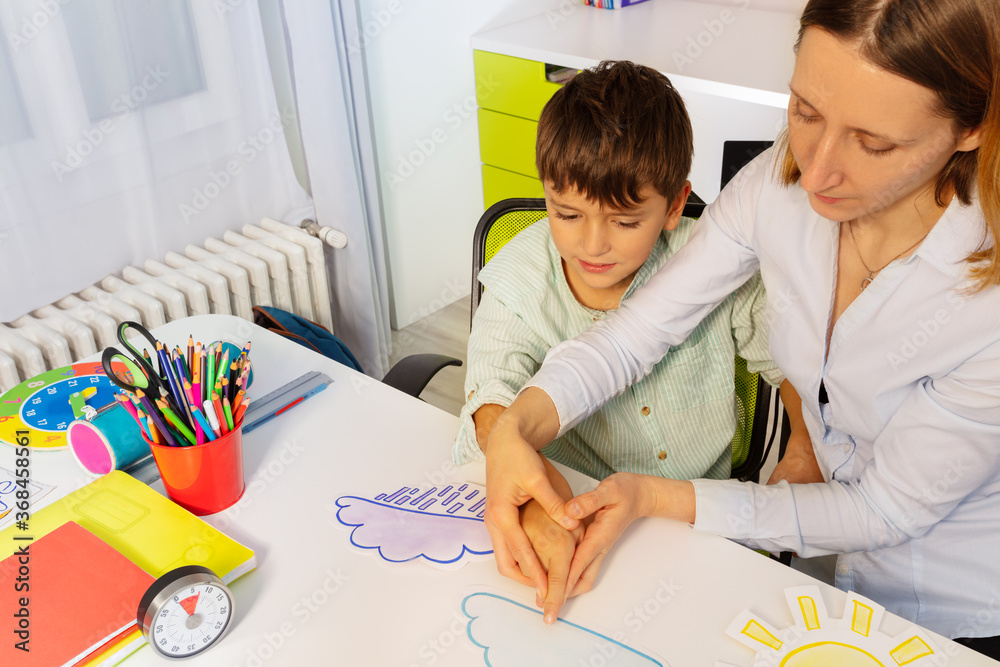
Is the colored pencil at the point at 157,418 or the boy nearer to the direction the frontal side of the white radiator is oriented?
the boy

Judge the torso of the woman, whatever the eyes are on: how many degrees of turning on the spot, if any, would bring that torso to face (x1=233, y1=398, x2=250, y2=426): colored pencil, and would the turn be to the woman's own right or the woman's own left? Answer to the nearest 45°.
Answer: approximately 45° to the woman's own right

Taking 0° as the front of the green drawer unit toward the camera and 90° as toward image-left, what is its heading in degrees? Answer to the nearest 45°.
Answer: approximately 45°
